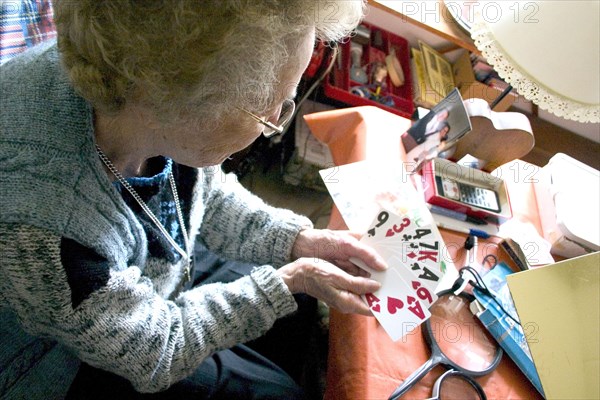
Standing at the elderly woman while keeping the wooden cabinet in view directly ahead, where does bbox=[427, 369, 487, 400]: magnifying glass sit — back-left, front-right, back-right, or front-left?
front-right

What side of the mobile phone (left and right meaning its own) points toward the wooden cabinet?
back

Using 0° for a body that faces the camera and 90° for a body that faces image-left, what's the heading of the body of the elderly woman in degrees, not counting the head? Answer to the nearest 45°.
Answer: approximately 270°

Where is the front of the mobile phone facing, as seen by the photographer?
facing the viewer
